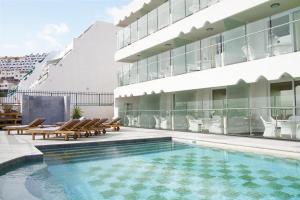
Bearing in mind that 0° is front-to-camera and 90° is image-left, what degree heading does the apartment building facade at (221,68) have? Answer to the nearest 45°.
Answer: approximately 45°
